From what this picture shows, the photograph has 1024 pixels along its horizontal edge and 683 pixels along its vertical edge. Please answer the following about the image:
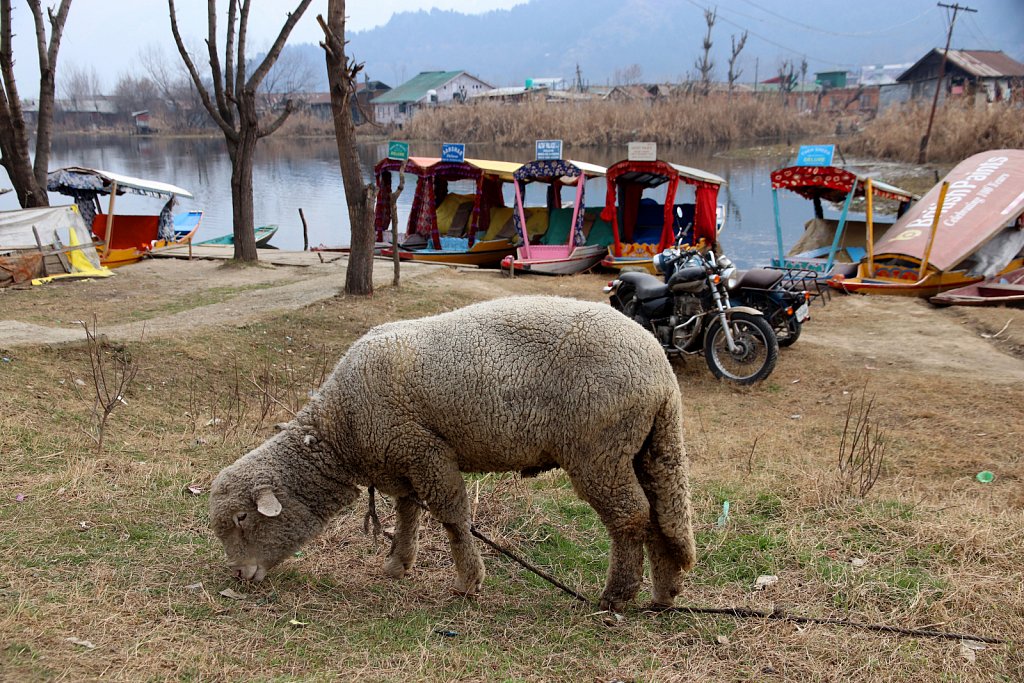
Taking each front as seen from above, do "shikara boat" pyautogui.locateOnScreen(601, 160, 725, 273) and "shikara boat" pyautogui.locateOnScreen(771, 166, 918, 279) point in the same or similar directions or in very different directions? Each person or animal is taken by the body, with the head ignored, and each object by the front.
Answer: same or similar directions

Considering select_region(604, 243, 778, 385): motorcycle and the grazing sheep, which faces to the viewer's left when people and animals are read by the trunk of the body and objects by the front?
the grazing sheep

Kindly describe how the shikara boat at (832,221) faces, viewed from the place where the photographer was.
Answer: facing the viewer and to the left of the viewer

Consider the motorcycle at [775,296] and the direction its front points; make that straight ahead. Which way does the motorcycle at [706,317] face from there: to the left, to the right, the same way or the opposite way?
the opposite way

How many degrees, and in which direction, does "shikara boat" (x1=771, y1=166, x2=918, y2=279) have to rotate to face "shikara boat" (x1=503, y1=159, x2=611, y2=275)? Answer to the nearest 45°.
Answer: approximately 45° to its right

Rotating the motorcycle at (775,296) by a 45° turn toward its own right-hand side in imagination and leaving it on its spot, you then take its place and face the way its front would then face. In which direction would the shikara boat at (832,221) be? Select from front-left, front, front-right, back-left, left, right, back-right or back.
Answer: front

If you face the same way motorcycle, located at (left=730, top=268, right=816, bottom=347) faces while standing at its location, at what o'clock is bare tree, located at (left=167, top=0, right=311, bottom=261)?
The bare tree is roughly at 11 o'clock from the motorcycle.

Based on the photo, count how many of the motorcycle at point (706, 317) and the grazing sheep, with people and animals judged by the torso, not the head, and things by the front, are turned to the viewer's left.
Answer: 1

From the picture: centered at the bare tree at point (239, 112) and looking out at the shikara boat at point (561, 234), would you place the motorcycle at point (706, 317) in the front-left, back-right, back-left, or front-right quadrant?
front-right

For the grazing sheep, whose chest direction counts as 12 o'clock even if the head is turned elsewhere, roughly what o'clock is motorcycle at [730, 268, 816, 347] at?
The motorcycle is roughly at 4 o'clock from the grazing sheep.

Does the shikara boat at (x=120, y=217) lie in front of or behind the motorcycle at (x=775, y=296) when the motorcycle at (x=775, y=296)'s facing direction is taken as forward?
in front

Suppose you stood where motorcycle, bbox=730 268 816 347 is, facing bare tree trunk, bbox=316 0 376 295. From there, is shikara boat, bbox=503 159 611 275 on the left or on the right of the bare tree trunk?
right

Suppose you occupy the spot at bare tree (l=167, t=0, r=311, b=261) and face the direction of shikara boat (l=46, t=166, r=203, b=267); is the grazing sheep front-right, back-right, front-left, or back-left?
back-left

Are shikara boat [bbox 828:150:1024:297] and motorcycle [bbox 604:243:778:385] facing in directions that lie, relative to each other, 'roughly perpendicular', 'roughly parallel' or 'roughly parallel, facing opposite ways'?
roughly perpendicular

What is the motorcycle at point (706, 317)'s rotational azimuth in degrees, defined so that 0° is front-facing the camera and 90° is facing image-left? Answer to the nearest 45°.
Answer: approximately 315°

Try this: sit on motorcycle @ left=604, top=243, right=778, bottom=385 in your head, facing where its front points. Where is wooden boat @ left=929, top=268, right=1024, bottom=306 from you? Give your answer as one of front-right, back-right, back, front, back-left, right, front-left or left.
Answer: left
